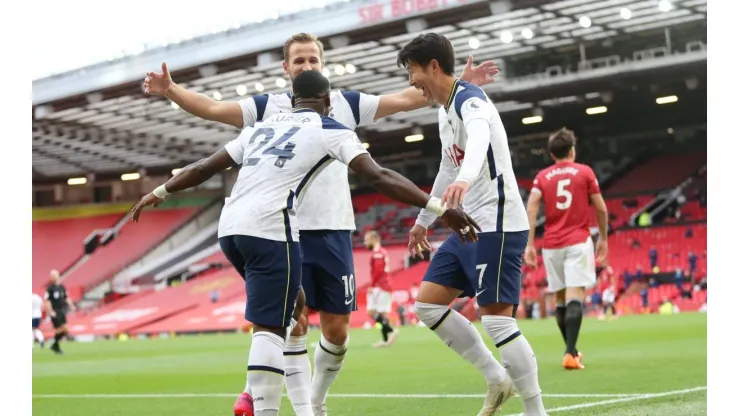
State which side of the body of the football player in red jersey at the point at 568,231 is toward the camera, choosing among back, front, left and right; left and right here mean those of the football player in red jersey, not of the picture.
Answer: back

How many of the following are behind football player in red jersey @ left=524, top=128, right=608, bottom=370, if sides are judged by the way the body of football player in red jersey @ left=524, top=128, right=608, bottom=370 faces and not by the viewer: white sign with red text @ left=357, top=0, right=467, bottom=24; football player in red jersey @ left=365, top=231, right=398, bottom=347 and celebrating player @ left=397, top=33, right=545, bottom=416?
1

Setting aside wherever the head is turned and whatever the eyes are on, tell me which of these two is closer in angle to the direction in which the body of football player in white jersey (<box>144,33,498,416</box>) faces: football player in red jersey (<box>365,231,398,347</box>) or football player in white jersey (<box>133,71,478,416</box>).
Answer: the football player in white jersey

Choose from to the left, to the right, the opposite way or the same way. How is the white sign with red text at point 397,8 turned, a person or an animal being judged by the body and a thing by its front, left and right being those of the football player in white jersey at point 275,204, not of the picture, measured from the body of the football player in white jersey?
the opposite way

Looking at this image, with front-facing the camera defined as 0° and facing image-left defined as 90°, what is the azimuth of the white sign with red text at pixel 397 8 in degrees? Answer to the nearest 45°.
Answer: approximately 45°

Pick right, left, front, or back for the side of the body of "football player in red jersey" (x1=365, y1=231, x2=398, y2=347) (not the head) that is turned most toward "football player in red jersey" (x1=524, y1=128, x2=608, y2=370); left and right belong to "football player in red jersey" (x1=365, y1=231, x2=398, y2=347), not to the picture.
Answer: left

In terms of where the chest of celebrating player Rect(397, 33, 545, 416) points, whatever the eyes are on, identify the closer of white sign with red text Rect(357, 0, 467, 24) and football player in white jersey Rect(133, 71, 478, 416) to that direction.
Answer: the football player in white jersey

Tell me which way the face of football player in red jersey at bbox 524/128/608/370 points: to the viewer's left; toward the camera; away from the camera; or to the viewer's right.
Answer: away from the camera

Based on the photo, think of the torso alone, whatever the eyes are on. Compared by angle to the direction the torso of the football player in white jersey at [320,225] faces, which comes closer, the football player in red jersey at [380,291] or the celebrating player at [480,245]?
the celebrating player

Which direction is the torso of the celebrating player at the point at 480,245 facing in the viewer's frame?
to the viewer's left

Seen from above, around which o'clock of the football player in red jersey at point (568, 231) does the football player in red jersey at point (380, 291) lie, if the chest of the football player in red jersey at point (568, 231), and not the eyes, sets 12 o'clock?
the football player in red jersey at point (380, 291) is roughly at 11 o'clock from the football player in red jersey at point (568, 231).
